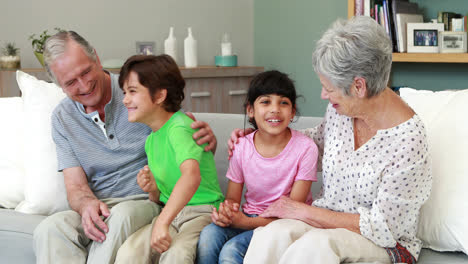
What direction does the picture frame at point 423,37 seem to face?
toward the camera

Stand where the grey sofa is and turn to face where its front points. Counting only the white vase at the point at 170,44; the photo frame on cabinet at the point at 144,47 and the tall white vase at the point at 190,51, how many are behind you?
3

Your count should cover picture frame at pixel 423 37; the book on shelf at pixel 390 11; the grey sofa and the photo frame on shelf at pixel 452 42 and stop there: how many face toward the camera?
4

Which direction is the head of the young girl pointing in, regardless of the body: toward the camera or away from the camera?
toward the camera

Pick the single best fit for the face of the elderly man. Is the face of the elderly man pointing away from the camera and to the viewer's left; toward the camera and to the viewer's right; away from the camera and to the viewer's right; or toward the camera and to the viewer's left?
toward the camera and to the viewer's right

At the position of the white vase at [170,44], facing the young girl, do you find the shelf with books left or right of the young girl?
left

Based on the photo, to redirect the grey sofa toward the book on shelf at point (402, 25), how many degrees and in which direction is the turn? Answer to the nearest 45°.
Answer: approximately 135° to its left

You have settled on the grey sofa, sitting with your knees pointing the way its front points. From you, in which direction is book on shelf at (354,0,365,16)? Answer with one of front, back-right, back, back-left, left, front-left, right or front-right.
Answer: back-left

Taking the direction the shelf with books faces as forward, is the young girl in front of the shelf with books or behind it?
in front

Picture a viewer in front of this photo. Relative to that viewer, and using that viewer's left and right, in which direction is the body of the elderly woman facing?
facing the viewer and to the left of the viewer

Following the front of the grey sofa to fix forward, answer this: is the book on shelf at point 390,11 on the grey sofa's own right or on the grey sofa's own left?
on the grey sofa's own left
